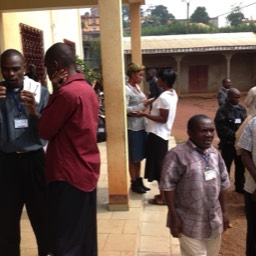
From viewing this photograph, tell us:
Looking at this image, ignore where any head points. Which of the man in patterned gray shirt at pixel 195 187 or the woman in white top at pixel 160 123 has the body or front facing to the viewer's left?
the woman in white top

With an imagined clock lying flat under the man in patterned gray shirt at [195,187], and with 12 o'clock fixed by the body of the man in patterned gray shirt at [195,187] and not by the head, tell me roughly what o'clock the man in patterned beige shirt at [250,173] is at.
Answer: the man in patterned beige shirt at [250,173] is roughly at 9 o'clock from the man in patterned gray shirt at [195,187].

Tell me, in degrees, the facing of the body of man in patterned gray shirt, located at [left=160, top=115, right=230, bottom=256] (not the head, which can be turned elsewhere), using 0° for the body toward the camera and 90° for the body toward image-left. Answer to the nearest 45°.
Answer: approximately 315°

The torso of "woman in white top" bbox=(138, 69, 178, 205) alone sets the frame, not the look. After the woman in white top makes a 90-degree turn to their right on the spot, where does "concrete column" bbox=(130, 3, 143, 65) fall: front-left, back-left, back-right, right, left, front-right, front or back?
front

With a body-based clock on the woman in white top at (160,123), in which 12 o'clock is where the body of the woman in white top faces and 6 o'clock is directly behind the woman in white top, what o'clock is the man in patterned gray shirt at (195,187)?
The man in patterned gray shirt is roughly at 9 o'clock from the woman in white top.

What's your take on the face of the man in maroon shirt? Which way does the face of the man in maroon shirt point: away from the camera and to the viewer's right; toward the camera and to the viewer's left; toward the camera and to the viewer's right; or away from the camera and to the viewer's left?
away from the camera and to the viewer's left

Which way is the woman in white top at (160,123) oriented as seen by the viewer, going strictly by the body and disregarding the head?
to the viewer's left
